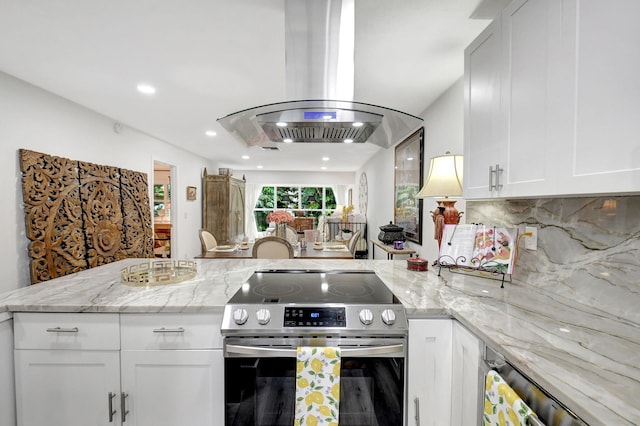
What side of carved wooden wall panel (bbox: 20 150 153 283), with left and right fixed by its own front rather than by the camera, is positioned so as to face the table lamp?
front

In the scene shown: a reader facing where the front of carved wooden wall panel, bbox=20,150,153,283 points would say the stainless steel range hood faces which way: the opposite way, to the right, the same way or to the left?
to the right

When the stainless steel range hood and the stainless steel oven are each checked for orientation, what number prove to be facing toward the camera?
2

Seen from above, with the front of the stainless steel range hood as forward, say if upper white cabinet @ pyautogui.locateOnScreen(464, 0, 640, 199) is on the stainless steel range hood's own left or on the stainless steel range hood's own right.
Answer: on the stainless steel range hood's own left

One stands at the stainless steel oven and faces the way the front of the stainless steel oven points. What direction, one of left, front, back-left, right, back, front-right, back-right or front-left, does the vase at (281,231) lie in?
back

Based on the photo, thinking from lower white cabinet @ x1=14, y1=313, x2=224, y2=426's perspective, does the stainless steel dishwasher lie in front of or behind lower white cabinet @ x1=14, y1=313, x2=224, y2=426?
in front

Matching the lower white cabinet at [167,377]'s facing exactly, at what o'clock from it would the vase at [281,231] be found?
The vase is roughly at 7 o'clock from the lower white cabinet.

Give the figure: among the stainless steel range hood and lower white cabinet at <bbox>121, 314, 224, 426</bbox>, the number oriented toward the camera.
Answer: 2

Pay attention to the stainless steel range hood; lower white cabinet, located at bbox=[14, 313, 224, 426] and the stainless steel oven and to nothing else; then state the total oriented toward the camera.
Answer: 3

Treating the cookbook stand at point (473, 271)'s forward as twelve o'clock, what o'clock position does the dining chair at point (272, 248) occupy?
The dining chair is roughly at 2 o'clock from the cookbook stand.

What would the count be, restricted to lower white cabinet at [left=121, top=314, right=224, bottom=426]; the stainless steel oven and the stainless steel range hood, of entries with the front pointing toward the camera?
3

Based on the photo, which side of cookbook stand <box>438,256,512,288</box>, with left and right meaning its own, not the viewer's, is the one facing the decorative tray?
front
